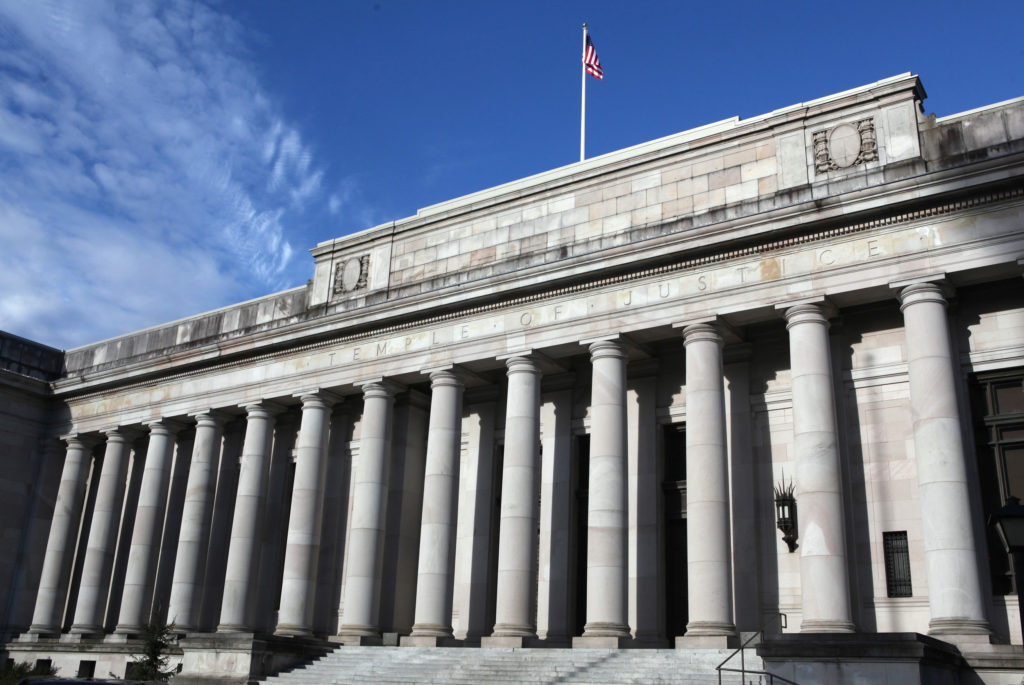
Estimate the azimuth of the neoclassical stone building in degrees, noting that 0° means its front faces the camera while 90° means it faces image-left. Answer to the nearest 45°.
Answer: approximately 45°
